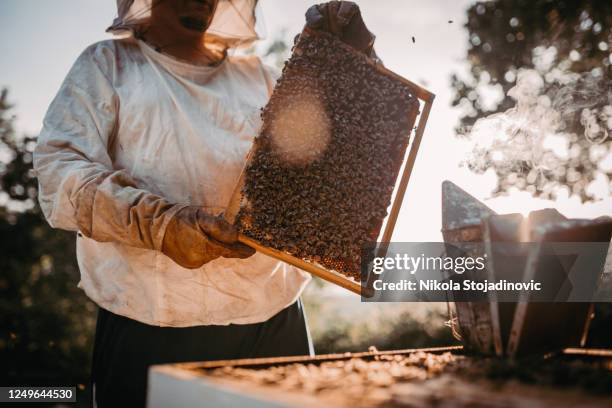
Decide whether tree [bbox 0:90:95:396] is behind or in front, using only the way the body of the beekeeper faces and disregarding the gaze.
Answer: behind

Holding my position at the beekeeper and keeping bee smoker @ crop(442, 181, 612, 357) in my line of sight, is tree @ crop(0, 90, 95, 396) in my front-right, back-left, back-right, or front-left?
back-left

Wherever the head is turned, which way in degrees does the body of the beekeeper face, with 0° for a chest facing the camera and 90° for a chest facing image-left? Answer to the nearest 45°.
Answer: approximately 315°
